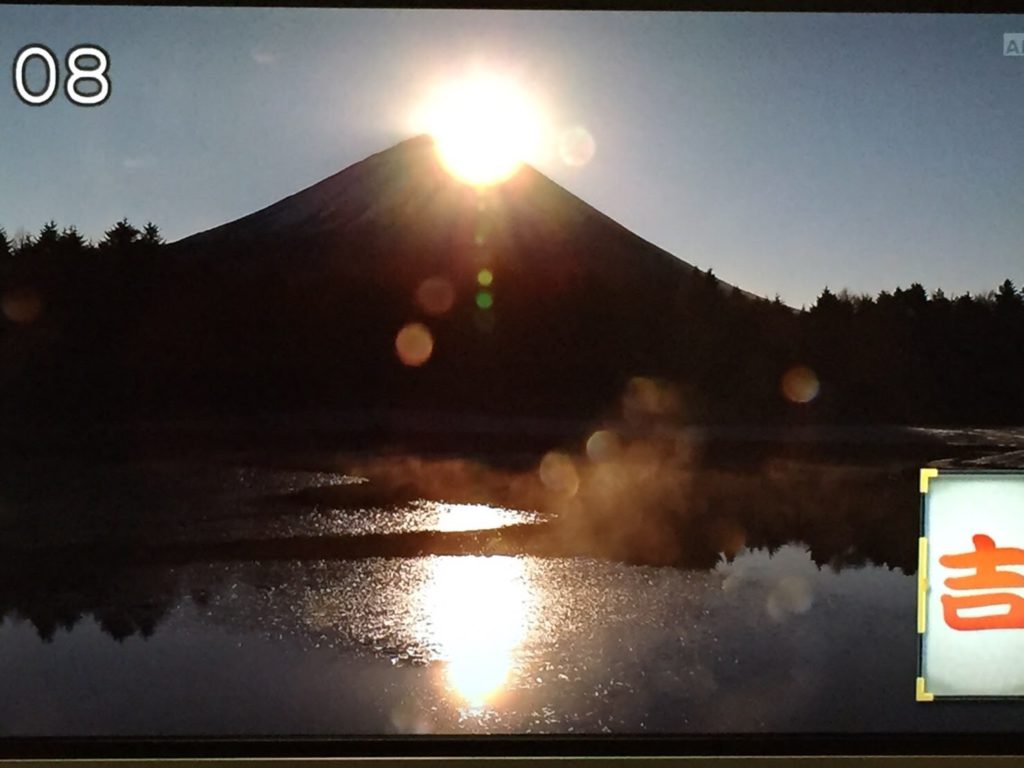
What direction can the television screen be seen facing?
toward the camera
